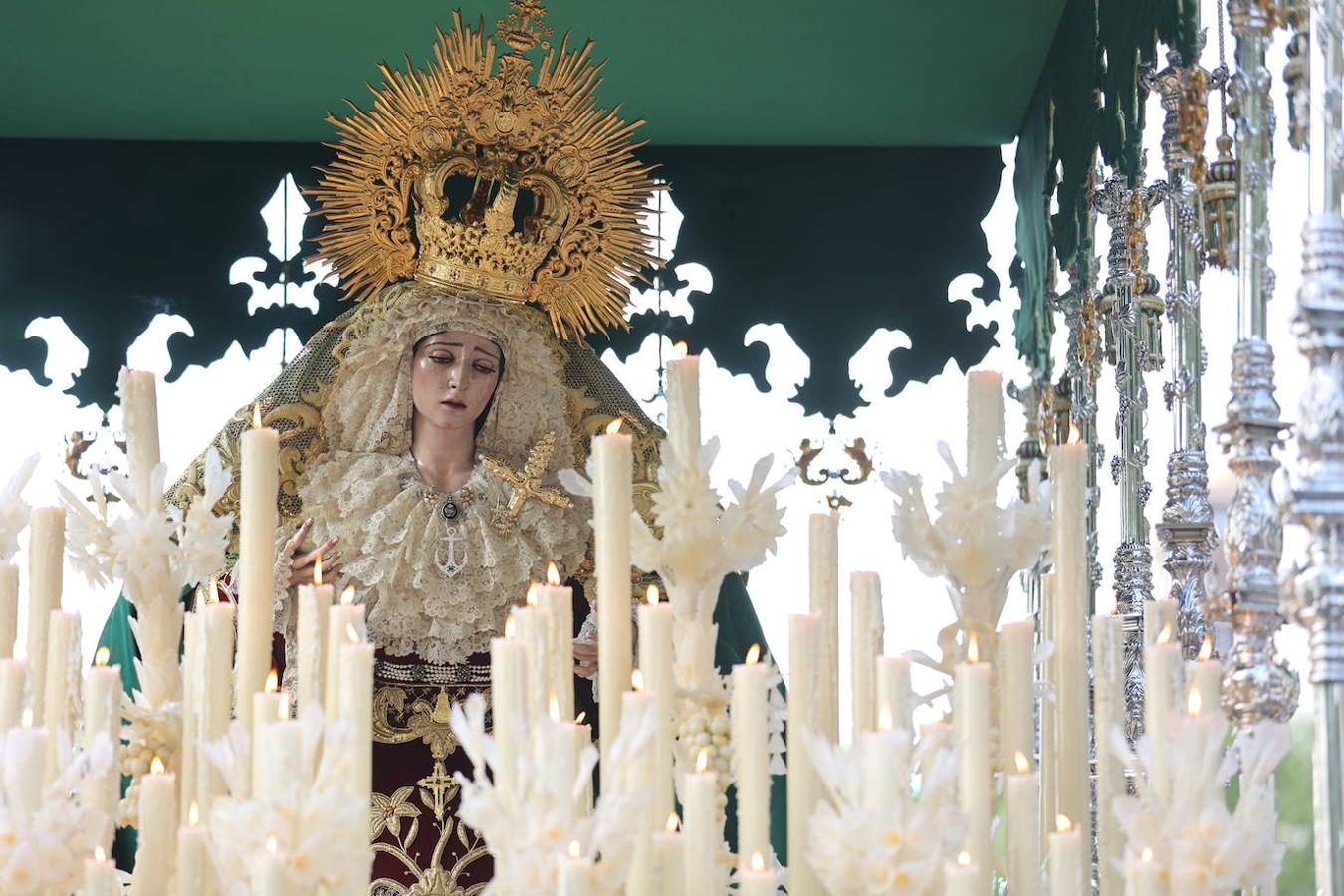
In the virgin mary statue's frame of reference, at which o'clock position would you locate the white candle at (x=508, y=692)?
The white candle is roughly at 12 o'clock from the virgin mary statue.

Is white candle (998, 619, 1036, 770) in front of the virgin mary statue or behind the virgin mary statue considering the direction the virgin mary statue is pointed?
in front

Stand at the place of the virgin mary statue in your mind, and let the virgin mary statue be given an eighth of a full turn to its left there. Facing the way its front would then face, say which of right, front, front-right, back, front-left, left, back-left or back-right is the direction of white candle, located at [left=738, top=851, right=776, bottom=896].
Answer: front-right

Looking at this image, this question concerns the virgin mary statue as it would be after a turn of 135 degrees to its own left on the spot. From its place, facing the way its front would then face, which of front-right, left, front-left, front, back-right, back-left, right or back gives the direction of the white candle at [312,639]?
back-right

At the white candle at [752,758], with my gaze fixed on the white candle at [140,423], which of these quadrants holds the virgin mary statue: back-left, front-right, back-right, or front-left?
front-right

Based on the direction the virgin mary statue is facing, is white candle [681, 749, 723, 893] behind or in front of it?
in front

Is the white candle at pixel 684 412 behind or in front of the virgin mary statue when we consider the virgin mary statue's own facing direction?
in front

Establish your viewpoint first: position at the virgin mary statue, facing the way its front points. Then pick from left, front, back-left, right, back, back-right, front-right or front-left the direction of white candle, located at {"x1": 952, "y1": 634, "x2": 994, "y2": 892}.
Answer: front

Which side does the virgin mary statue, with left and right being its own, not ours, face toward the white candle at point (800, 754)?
front

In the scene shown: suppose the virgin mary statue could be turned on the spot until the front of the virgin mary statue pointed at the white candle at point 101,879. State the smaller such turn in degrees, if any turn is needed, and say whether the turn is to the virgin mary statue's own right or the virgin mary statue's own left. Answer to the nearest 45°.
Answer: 0° — it already faces it

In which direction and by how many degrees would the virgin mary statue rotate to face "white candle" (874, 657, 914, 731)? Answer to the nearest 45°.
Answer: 0° — it already faces it

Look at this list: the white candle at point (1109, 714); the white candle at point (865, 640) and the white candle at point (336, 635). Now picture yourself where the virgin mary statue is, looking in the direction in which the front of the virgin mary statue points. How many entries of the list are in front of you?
3

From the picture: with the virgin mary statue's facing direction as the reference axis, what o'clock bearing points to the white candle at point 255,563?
The white candle is roughly at 12 o'clock from the virgin mary statue.

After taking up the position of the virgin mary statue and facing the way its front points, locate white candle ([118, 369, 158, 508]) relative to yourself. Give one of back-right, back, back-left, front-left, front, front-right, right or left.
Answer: front

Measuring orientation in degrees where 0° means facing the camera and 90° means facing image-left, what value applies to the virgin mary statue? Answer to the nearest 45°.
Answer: approximately 0°

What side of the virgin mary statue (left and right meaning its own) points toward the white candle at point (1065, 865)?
front
